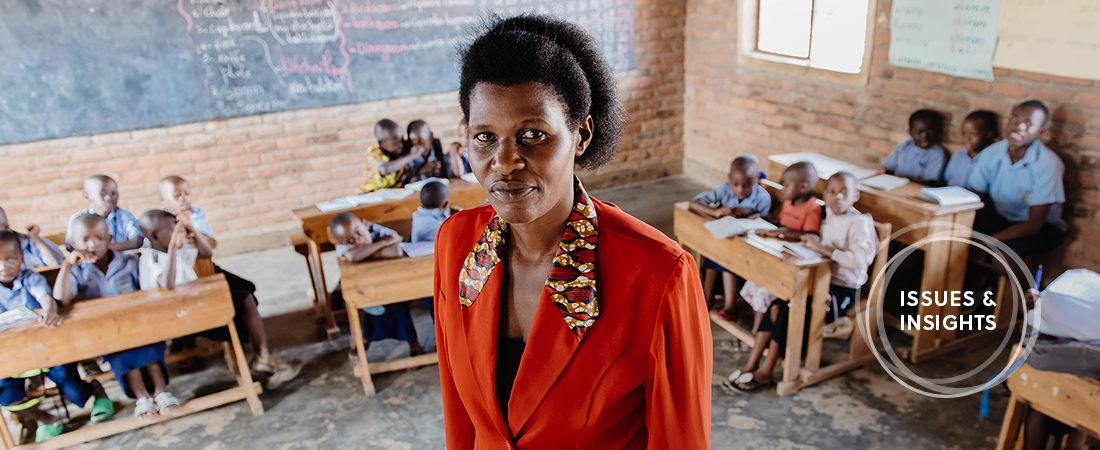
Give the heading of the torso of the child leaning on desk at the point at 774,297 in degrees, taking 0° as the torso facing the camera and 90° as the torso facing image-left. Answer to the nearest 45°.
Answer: approximately 45°

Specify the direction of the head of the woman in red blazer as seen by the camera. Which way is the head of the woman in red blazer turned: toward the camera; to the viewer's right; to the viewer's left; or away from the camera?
toward the camera

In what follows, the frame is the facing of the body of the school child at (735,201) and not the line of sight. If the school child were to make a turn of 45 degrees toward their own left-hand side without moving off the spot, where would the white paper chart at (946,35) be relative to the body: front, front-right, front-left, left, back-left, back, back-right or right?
back-left

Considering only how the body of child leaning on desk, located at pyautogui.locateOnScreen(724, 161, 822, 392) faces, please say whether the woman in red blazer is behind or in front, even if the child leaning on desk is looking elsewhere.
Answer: in front

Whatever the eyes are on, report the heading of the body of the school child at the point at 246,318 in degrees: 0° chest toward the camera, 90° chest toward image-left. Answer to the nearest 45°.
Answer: approximately 315°

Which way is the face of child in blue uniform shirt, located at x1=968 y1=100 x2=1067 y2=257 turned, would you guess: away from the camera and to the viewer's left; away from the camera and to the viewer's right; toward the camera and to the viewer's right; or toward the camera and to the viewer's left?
toward the camera and to the viewer's left

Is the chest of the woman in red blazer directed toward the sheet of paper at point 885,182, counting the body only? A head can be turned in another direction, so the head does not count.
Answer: no

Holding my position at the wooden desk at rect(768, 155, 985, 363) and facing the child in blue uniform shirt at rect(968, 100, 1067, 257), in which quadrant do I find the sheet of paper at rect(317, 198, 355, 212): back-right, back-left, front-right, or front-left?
back-left

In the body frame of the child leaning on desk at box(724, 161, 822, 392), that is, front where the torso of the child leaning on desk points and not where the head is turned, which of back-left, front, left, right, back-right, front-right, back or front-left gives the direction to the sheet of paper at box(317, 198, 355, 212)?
front-right

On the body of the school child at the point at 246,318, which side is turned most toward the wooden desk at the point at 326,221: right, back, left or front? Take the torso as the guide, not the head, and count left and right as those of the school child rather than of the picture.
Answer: left

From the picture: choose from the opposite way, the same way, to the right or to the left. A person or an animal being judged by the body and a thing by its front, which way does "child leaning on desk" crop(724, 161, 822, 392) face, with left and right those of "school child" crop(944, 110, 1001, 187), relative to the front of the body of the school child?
the same way

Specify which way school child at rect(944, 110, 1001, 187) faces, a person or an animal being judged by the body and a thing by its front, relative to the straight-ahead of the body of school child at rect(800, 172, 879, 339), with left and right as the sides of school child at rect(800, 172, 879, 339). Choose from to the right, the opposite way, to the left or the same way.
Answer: the same way

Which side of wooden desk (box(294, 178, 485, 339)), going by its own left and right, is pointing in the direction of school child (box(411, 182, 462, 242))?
front

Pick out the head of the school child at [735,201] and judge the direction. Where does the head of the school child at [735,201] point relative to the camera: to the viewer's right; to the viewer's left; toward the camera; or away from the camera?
toward the camera

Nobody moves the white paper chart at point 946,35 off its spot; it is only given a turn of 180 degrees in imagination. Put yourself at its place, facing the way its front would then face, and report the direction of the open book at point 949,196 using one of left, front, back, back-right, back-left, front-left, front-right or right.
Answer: back-right

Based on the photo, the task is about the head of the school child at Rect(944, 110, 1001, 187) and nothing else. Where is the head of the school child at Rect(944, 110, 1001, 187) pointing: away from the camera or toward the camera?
toward the camera
